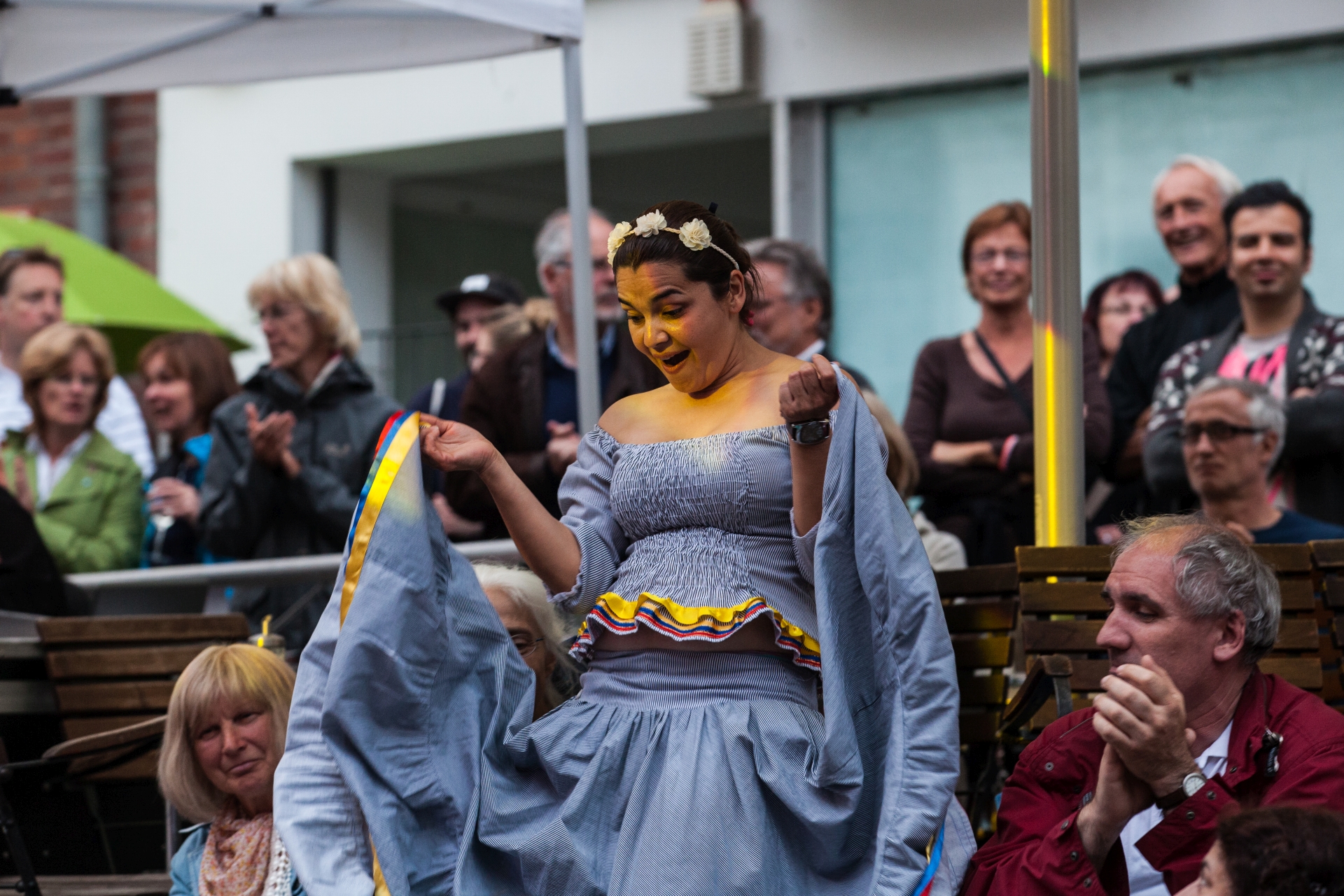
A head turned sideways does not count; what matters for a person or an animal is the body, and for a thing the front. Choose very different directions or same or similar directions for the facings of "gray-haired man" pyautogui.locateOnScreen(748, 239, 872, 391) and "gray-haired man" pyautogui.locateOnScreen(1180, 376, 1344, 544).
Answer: same or similar directions

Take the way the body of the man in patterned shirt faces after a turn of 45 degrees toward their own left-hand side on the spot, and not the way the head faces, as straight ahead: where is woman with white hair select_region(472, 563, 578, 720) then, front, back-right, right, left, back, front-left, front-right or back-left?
right

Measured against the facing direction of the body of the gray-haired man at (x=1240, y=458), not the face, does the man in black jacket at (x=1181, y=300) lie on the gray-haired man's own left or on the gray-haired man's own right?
on the gray-haired man's own right

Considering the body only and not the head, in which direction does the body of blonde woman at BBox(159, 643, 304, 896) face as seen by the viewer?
toward the camera

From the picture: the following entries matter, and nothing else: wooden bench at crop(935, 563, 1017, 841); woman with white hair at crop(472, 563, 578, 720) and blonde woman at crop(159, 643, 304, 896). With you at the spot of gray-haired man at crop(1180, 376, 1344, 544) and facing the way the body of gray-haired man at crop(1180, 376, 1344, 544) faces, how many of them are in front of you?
3

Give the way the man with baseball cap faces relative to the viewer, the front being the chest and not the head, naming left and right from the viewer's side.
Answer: facing the viewer and to the left of the viewer

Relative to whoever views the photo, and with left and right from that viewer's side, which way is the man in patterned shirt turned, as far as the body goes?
facing the viewer

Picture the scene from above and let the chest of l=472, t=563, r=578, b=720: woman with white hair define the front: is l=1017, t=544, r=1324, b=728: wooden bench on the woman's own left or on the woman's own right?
on the woman's own left

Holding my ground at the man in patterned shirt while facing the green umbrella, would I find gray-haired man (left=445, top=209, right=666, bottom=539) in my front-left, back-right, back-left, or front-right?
front-left

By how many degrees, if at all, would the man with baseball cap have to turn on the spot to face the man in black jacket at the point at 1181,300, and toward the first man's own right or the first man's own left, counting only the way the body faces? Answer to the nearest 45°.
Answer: approximately 90° to the first man's own left

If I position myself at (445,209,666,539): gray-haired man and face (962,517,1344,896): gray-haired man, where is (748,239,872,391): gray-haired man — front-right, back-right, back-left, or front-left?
front-left

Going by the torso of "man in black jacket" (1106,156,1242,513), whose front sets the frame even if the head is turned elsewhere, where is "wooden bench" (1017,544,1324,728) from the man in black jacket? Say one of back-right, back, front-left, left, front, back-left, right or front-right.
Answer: front-left

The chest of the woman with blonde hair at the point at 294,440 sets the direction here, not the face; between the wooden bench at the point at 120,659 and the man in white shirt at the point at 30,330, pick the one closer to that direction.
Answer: the wooden bench

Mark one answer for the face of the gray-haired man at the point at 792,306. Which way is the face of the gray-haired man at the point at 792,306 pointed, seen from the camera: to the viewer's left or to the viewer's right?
to the viewer's left

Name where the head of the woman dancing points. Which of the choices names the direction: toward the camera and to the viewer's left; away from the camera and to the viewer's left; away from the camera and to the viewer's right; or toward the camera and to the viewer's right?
toward the camera and to the viewer's left
